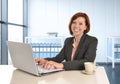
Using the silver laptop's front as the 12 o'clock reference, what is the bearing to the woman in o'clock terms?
The woman is roughly at 12 o'clock from the silver laptop.

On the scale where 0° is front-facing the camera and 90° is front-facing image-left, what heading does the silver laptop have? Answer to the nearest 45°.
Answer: approximately 225°
